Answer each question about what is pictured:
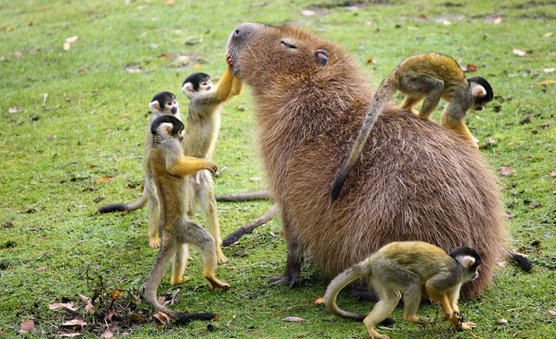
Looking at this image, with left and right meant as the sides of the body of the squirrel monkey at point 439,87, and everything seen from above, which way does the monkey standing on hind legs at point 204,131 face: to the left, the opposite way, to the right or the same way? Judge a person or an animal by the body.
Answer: the same way

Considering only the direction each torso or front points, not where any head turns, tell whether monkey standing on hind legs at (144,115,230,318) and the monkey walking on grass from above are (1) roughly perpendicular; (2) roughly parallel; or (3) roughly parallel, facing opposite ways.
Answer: roughly parallel

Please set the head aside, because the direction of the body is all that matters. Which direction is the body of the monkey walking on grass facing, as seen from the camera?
to the viewer's right

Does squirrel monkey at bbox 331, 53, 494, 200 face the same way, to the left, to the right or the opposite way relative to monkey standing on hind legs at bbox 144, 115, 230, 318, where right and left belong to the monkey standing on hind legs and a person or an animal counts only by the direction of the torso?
the same way

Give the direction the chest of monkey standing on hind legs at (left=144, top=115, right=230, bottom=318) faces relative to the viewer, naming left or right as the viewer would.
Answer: facing to the right of the viewer

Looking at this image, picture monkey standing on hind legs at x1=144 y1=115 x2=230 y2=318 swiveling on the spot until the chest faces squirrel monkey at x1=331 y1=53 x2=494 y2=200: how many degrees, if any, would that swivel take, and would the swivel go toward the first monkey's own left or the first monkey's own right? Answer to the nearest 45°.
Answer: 0° — it already faces it

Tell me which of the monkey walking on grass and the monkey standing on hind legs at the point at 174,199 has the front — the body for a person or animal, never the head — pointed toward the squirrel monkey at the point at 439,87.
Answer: the monkey standing on hind legs

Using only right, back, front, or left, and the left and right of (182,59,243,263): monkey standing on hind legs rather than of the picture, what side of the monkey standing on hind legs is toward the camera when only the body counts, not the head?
right

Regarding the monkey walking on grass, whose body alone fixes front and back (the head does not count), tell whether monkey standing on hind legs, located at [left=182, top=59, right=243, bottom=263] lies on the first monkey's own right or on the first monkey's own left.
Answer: on the first monkey's own left

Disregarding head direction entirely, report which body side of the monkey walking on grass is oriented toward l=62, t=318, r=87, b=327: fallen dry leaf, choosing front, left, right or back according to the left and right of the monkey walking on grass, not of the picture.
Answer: back

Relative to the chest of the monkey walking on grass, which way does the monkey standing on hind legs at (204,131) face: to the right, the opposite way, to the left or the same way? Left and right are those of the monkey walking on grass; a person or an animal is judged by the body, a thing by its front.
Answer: the same way

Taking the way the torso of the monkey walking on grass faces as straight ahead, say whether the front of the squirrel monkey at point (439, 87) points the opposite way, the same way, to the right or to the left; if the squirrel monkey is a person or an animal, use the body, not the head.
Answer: the same way

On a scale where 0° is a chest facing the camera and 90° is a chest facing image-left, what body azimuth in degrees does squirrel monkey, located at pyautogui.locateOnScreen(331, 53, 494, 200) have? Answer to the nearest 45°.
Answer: approximately 270°

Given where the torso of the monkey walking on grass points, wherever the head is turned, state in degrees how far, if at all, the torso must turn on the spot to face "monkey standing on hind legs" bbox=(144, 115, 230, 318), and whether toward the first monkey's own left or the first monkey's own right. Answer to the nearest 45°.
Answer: approximately 135° to the first monkey's own left
